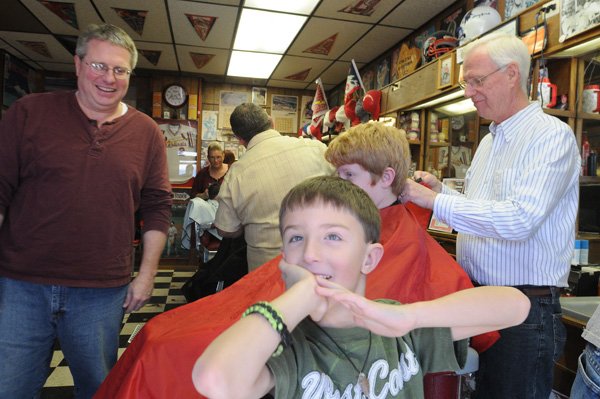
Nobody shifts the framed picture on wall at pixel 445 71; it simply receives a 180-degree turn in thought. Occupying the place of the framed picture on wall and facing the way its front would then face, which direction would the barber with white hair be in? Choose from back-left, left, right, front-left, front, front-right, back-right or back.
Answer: back-right

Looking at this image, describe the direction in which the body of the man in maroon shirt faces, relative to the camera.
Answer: toward the camera

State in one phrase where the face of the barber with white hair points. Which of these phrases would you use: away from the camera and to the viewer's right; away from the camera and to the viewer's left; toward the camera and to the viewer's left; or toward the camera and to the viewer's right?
toward the camera and to the viewer's left

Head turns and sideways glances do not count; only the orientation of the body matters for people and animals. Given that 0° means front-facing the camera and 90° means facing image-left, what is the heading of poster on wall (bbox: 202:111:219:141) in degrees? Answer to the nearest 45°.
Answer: approximately 0°

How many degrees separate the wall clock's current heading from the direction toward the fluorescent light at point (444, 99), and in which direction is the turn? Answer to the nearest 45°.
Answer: approximately 45° to its left

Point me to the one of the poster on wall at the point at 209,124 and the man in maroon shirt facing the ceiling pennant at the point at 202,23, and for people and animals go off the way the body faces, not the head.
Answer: the poster on wall

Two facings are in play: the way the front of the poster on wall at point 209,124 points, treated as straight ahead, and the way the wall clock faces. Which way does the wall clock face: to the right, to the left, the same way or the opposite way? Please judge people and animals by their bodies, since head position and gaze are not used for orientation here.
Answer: the same way

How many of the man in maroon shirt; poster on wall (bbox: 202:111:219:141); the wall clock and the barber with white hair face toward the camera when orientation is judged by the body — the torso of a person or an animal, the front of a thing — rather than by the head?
3

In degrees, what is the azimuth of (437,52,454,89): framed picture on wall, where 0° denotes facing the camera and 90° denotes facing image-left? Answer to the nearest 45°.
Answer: approximately 45°

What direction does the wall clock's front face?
toward the camera

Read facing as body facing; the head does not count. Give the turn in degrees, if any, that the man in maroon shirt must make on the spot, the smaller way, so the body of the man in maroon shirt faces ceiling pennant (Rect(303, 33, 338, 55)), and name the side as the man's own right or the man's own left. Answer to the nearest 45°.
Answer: approximately 135° to the man's own left

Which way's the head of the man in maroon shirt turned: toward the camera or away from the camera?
toward the camera

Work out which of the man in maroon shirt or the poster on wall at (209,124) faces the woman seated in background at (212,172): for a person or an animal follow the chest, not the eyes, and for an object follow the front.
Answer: the poster on wall

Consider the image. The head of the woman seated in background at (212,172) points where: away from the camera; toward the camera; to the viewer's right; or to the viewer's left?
toward the camera

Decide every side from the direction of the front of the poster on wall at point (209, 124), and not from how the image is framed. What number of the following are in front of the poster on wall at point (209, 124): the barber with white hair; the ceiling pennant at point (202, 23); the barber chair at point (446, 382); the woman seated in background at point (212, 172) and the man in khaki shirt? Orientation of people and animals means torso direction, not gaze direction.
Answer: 5

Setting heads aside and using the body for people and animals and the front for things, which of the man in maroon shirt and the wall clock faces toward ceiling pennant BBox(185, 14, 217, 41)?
the wall clock

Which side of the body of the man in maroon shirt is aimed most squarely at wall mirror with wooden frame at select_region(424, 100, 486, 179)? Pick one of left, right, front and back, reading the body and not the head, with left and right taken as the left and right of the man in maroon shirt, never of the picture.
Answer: left

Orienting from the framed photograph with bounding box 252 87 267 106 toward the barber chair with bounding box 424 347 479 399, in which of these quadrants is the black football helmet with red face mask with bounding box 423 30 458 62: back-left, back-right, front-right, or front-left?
front-left

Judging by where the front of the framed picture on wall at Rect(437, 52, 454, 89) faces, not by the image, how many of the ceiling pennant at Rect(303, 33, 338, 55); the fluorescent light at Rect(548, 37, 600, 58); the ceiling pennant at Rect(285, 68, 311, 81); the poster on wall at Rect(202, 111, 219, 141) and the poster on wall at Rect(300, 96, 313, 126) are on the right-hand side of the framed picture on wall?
4
